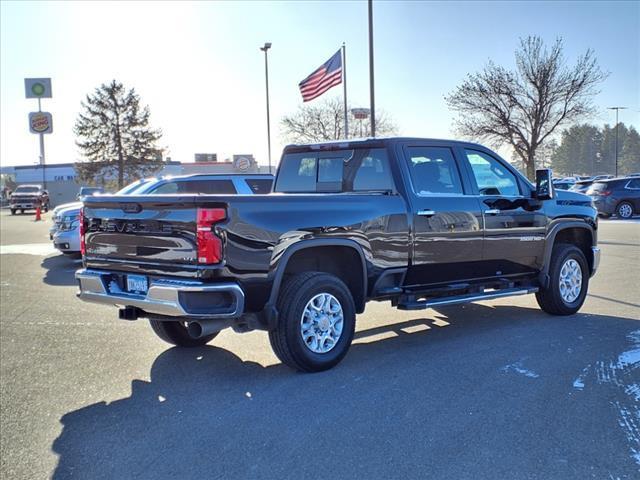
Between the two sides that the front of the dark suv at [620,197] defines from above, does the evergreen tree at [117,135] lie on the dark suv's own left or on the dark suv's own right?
on the dark suv's own left

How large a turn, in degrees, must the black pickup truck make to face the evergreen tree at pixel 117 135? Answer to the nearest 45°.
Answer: approximately 45° to its left

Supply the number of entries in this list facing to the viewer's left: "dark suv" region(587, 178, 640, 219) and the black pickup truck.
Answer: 0

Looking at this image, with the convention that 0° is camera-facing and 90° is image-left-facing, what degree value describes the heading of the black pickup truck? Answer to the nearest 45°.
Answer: approximately 225°

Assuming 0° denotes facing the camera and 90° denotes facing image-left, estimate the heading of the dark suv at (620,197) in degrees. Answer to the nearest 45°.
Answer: approximately 225°
